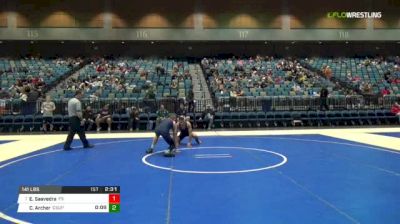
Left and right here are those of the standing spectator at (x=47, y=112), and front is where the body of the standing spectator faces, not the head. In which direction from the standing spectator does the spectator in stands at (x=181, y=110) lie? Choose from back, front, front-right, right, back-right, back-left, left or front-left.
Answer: left

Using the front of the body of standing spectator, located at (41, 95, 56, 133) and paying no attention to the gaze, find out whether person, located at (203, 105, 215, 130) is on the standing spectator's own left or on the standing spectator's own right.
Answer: on the standing spectator's own left

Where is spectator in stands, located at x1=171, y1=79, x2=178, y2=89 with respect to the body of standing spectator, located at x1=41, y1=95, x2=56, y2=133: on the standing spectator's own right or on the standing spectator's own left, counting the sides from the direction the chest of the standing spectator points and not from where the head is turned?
on the standing spectator's own left

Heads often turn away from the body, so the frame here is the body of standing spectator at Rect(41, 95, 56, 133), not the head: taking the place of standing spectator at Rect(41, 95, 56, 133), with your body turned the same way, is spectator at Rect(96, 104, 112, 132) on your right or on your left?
on your left

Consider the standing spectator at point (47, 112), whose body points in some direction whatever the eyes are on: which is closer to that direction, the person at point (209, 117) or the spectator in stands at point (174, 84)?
the person

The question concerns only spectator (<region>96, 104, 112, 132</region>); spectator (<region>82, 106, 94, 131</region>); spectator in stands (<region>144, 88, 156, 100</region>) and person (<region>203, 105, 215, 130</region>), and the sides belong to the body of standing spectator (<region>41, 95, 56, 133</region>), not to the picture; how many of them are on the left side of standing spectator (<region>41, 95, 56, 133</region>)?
4

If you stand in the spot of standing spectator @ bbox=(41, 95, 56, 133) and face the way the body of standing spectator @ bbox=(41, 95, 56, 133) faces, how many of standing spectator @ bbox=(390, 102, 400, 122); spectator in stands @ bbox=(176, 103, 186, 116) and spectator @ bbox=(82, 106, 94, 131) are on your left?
3

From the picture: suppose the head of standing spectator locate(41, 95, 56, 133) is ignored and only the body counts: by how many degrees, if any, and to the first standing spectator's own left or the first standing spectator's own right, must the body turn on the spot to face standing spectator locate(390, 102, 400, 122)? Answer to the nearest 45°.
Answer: approximately 90° to the first standing spectator's own left

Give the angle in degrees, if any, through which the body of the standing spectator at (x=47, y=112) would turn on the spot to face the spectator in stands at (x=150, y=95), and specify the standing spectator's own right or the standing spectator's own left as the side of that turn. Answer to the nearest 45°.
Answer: approximately 90° to the standing spectator's own left

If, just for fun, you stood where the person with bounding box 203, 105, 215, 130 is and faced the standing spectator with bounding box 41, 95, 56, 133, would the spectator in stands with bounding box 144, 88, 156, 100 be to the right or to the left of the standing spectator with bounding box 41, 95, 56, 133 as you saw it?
right
